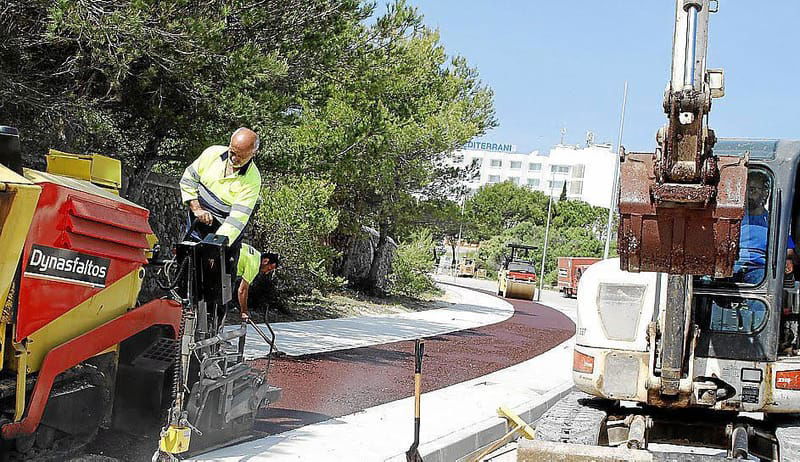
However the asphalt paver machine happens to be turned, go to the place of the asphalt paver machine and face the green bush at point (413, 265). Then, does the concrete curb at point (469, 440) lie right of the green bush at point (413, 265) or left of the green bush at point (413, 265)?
right

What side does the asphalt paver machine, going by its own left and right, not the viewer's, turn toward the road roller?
back

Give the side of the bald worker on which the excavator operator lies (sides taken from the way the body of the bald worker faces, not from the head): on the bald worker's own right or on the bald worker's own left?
on the bald worker's own left

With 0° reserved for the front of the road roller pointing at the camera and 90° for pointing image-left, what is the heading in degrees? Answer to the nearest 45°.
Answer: approximately 0°

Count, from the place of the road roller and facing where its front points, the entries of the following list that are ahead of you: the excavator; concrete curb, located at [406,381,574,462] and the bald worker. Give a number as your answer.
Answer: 3

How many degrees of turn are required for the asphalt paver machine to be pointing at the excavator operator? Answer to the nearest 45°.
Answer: approximately 135° to its left

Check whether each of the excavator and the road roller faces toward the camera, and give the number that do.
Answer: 2

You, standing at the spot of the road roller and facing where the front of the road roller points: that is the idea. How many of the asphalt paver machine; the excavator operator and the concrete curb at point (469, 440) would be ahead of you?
3
